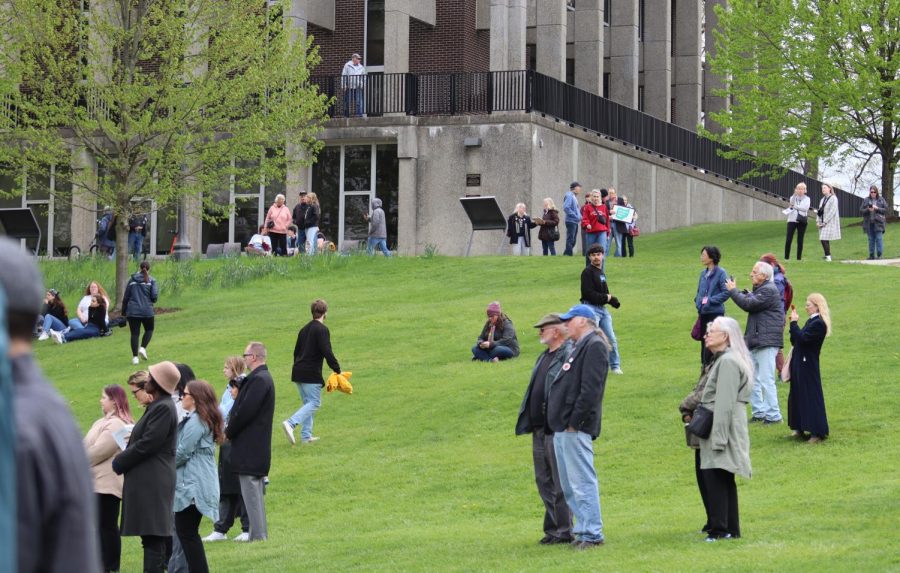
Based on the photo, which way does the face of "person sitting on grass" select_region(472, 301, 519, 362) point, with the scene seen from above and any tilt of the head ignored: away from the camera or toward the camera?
toward the camera

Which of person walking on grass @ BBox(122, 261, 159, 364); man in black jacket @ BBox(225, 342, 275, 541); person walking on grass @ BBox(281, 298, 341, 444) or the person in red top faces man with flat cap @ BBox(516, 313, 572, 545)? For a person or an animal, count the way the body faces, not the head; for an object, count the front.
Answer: the person in red top

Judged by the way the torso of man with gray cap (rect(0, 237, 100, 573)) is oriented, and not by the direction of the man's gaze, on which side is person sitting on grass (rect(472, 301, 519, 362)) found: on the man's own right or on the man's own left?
on the man's own right

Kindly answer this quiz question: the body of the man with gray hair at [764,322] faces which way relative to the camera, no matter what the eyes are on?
to the viewer's left

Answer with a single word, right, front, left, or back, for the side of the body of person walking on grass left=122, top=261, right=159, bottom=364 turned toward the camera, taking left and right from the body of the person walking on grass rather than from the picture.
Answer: back

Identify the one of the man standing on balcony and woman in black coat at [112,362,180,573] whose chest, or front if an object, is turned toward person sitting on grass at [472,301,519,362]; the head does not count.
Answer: the man standing on balcony

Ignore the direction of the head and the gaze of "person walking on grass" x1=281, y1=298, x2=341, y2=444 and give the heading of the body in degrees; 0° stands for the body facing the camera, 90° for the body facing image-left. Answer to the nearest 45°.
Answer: approximately 225°

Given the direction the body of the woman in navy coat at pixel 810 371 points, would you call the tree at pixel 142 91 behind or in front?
in front

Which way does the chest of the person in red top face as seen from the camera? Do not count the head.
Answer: toward the camera

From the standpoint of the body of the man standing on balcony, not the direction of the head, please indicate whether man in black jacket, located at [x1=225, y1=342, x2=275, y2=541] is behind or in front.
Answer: in front
